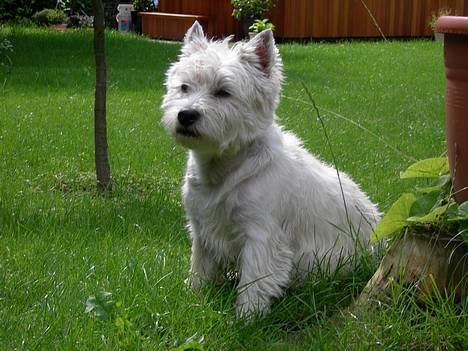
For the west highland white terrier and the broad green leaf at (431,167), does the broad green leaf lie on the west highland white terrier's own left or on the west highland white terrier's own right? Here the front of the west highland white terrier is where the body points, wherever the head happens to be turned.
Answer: on the west highland white terrier's own left

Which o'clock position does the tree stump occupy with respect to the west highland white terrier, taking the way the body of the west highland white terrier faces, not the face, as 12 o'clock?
The tree stump is roughly at 9 o'clock from the west highland white terrier.

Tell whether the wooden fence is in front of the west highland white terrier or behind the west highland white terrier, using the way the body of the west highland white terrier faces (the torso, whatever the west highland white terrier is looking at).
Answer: behind

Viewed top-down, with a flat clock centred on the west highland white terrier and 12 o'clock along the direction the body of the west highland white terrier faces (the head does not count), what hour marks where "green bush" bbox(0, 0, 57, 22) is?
The green bush is roughly at 4 o'clock from the west highland white terrier.

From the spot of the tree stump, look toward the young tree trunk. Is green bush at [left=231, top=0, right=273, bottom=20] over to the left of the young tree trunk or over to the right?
right

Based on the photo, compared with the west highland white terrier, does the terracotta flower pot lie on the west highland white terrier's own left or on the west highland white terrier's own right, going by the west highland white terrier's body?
on the west highland white terrier's own left

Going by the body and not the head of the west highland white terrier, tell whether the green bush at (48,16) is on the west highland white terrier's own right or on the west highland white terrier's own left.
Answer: on the west highland white terrier's own right

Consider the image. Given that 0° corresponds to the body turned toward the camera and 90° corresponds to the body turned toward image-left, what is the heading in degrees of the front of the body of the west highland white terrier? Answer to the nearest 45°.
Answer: approximately 45°

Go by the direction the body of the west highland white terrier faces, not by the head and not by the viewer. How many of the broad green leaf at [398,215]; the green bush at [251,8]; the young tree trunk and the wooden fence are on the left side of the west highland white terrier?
1

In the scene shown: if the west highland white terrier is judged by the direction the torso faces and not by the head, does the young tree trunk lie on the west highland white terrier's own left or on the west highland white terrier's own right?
on the west highland white terrier's own right

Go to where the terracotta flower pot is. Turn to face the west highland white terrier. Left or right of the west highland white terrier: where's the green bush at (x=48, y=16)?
right

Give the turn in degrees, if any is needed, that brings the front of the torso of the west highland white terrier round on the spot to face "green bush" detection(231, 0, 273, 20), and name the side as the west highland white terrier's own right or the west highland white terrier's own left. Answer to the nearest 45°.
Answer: approximately 135° to the west highland white terrier's own right
